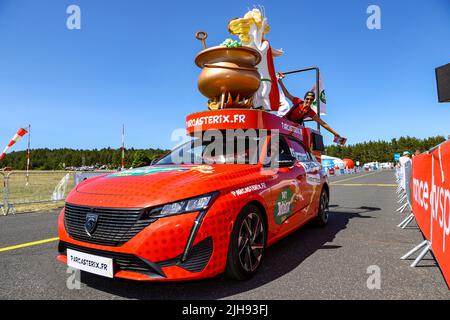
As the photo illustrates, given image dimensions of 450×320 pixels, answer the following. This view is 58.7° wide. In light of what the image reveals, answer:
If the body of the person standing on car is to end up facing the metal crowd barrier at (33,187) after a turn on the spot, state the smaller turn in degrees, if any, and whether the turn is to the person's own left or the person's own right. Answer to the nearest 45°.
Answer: approximately 90° to the person's own right

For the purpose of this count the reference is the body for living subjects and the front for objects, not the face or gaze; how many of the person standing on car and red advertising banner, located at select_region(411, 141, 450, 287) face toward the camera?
1

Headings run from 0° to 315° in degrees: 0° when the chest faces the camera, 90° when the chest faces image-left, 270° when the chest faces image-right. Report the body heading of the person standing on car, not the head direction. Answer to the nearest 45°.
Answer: approximately 0°

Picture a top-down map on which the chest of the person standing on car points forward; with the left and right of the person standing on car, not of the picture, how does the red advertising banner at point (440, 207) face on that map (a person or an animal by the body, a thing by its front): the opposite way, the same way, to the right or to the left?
to the right

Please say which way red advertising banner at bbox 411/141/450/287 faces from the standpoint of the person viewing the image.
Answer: facing to the left of the viewer

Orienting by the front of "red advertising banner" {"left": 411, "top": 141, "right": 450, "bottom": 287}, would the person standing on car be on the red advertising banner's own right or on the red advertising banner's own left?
on the red advertising banner's own right

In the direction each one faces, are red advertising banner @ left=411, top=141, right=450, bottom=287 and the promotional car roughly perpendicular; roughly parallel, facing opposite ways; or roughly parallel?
roughly perpendicular
